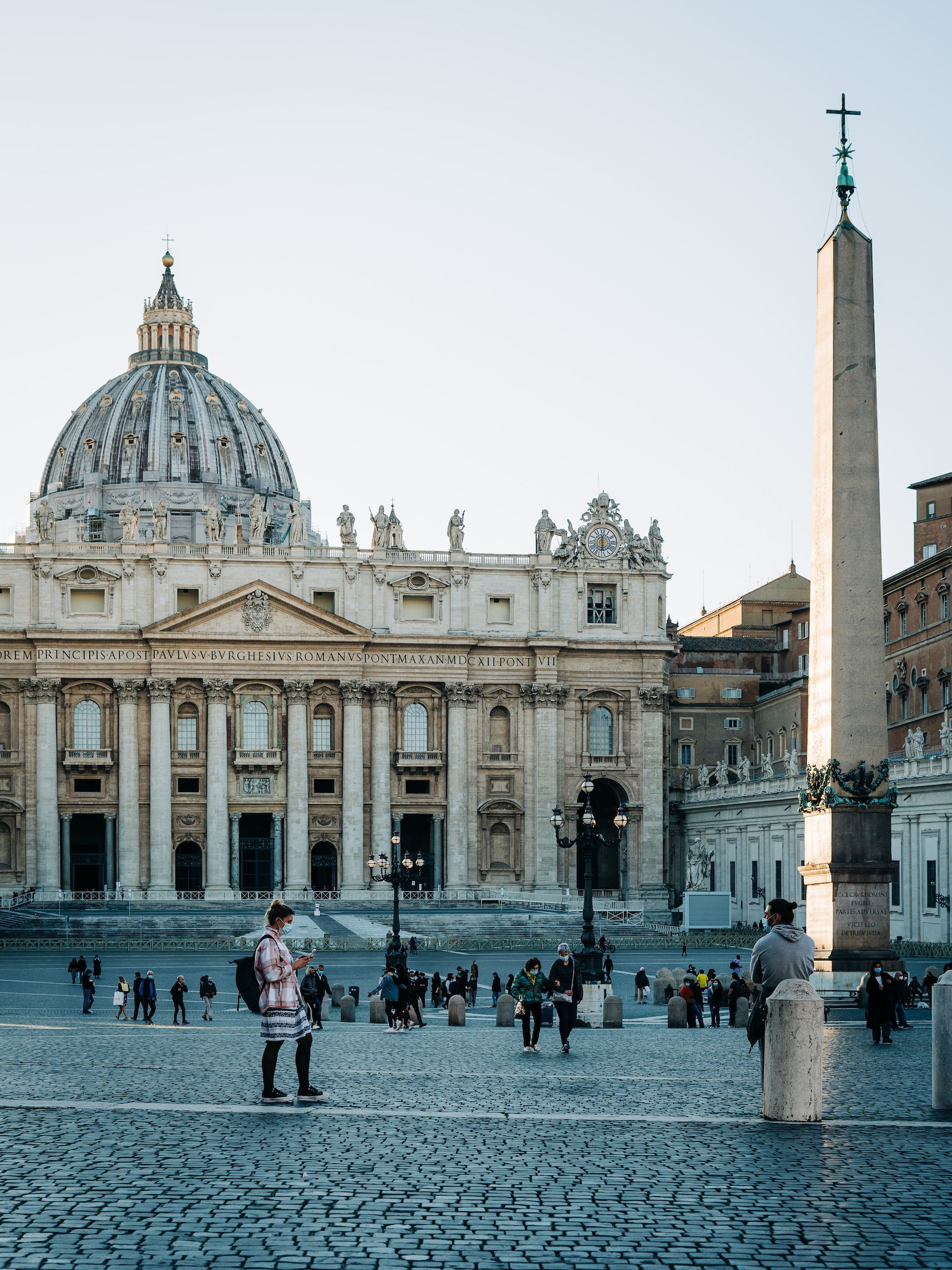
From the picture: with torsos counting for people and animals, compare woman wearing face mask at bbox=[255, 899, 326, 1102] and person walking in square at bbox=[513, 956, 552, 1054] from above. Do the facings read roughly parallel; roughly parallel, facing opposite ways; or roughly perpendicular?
roughly perpendicular

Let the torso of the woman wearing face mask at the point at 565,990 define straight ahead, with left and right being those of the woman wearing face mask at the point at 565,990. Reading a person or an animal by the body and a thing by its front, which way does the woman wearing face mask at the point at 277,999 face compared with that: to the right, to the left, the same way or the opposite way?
to the left

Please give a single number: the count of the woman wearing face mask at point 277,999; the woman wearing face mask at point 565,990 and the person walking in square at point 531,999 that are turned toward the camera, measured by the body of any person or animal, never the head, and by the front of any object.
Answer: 2

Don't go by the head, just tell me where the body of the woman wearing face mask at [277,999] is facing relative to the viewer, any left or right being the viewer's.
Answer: facing to the right of the viewer

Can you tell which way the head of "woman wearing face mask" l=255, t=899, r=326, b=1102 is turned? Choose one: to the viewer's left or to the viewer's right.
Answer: to the viewer's right
